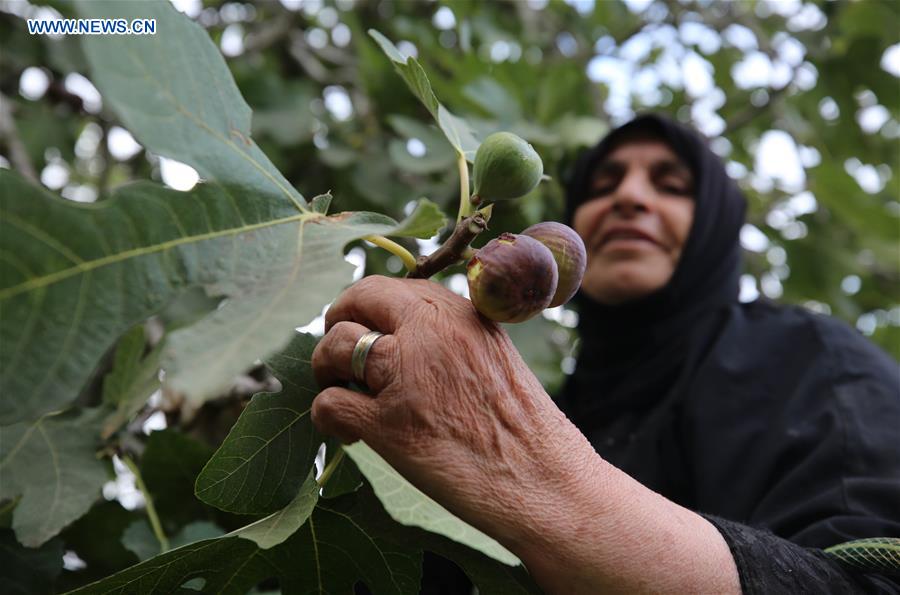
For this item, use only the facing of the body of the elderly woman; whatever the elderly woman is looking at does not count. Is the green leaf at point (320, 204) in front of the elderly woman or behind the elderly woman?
in front

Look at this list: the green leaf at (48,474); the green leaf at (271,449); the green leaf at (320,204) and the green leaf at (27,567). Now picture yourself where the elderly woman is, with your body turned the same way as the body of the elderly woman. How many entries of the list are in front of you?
4

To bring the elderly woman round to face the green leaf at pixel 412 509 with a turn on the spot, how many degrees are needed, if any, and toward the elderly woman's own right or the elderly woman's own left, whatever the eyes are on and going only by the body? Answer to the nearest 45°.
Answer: approximately 45° to the elderly woman's own left

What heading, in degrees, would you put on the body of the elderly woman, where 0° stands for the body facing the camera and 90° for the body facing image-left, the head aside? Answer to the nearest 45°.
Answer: approximately 45°

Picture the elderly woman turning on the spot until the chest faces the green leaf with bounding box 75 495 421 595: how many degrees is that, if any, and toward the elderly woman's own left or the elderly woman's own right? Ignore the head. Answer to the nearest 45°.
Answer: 0° — they already face it

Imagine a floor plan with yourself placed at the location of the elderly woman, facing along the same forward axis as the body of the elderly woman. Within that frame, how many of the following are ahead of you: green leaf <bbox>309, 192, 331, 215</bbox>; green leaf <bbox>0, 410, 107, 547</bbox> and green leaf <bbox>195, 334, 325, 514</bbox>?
3

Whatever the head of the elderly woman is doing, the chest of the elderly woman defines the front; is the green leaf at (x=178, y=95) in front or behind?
in front

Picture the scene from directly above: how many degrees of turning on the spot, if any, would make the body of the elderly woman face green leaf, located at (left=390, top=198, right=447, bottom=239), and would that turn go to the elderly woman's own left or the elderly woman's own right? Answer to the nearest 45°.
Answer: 0° — they already face it

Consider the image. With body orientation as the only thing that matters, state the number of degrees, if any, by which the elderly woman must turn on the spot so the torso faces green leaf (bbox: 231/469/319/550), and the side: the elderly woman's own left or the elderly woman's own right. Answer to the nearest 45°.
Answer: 0° — they already face it
